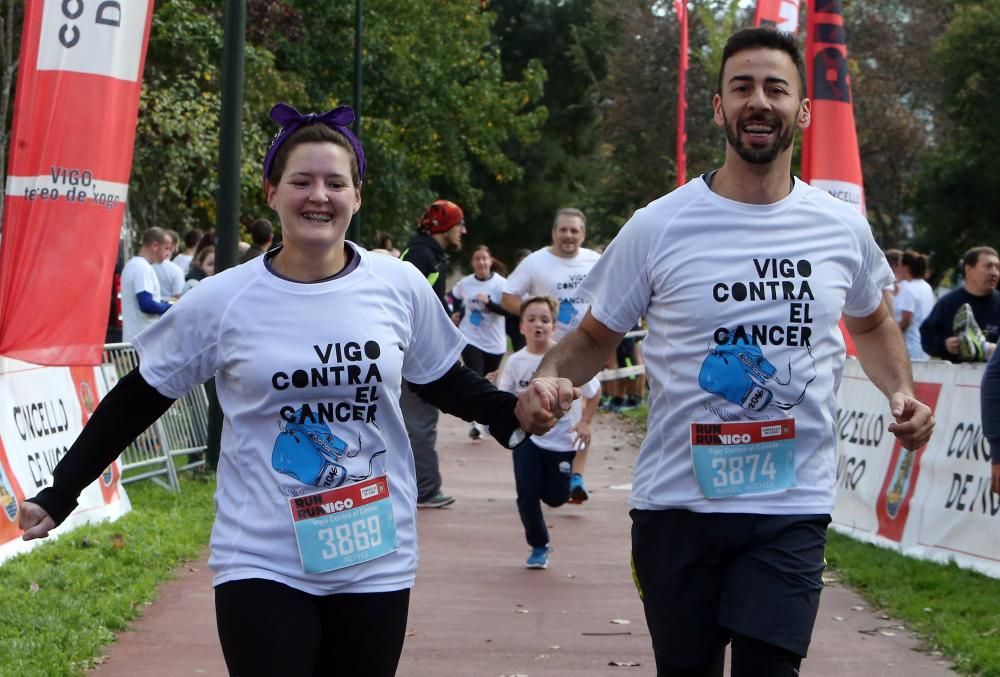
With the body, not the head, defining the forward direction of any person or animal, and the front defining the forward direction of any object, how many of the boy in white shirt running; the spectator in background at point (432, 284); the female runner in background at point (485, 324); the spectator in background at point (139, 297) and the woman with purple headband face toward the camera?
3

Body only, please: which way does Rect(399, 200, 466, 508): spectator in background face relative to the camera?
to the viewer's right

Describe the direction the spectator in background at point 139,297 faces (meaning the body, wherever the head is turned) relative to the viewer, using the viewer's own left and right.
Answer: facing to the right of the viewer

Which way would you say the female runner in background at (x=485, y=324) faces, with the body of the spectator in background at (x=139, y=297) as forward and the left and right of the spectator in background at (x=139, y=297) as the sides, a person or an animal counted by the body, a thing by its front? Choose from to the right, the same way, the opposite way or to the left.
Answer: to the right

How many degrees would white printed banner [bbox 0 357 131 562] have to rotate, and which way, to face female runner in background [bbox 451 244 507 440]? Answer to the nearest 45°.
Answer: approximately 90° to its left

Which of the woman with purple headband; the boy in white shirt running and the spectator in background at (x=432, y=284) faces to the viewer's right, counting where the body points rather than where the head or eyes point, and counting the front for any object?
the spectator in background

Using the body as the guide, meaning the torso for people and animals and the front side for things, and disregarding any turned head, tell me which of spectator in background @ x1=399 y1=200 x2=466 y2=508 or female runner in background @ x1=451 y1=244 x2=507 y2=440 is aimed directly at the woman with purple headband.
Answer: female runner in background @ x1=451 y1=244 x2=507 y2=440
